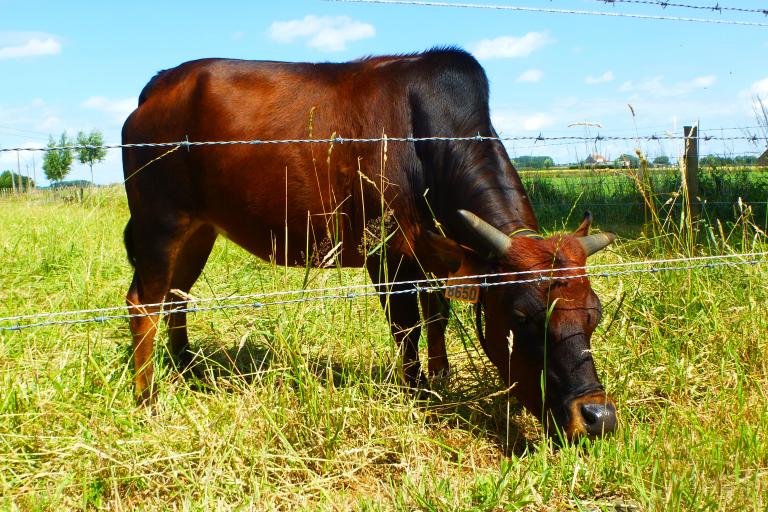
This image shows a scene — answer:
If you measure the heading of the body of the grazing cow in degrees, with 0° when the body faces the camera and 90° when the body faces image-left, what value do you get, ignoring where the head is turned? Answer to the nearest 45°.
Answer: approximately 270°
